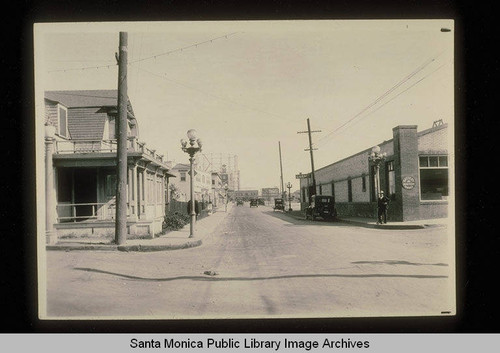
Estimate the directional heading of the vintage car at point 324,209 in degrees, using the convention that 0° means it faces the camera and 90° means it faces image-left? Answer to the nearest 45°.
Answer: approximately 135°
